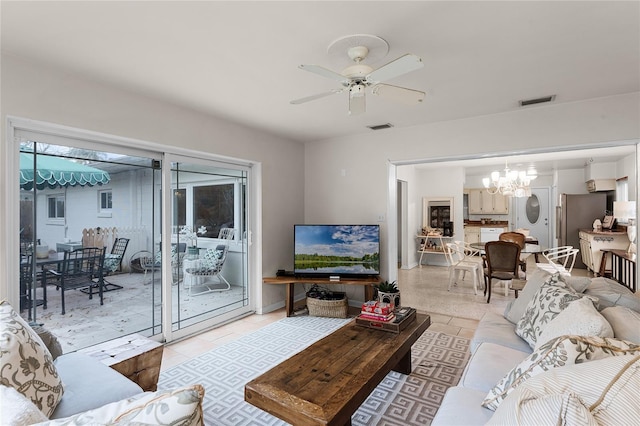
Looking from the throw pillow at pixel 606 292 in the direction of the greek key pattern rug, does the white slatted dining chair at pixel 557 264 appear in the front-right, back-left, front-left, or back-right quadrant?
back-right

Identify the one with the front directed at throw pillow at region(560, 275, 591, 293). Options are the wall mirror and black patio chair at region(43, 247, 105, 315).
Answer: the wall mirror

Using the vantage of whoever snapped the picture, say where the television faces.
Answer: facing the viewer

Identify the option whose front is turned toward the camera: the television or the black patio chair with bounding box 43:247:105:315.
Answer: the television

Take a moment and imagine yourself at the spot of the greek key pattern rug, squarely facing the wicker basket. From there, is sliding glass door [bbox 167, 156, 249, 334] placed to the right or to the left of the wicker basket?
left

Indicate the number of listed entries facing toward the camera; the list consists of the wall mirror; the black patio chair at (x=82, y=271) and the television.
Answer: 2

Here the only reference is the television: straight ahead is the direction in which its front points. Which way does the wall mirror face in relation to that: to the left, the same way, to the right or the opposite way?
the same way

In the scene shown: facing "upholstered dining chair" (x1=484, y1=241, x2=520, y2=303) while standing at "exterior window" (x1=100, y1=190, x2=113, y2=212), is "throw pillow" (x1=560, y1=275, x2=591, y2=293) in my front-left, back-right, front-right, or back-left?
front-right

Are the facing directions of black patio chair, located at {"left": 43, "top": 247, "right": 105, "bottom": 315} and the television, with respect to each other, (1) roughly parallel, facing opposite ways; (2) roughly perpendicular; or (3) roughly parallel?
roughly perpendicular

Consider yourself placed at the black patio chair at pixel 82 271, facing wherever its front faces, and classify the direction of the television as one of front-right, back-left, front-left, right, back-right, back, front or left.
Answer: back-right

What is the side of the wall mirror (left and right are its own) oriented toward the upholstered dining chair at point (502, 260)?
front

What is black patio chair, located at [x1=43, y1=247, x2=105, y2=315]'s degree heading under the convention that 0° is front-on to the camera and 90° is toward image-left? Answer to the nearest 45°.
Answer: approximately 135°

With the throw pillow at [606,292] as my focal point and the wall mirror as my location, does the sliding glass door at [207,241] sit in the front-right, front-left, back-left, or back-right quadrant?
front-right

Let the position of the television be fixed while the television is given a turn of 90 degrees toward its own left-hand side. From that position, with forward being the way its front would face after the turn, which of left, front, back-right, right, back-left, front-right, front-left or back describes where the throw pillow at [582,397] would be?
right

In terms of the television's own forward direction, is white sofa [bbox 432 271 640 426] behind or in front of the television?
in front

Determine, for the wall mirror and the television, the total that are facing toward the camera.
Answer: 2

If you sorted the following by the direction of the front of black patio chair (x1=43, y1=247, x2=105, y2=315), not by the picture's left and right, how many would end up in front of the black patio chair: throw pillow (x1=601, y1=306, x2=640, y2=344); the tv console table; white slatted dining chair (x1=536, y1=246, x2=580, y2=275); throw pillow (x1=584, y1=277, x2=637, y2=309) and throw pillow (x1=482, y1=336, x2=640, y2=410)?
0

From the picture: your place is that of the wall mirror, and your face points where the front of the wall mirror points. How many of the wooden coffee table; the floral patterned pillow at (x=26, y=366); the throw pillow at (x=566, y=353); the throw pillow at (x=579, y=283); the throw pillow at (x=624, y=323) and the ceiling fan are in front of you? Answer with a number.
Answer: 6
